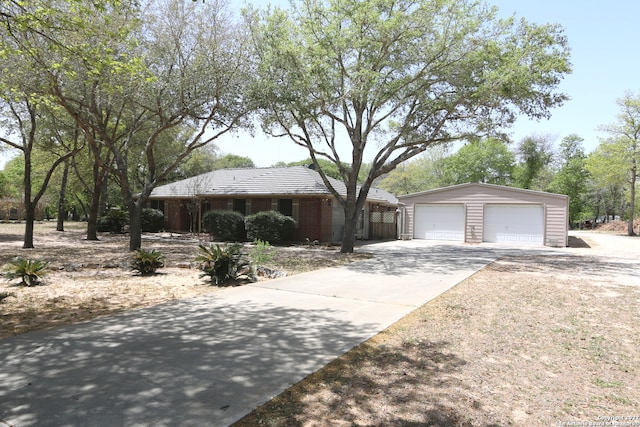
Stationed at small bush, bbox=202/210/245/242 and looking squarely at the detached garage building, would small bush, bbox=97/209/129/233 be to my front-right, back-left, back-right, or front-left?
back-left

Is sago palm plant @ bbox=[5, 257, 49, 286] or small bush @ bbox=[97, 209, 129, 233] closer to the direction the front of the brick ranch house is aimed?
the sago palm plant

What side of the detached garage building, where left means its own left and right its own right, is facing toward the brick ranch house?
right

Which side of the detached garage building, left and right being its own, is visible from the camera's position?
front

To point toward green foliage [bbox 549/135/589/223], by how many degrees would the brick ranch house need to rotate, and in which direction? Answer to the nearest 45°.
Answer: approximately 180°

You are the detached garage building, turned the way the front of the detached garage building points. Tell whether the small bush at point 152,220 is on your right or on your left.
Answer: on your right

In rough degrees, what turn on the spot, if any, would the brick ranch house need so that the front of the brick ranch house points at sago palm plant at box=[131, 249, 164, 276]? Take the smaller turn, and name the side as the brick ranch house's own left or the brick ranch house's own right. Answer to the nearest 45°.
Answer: approximately 45° to the brick ranch house's own left

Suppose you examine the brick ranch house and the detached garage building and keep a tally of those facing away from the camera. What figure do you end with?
0

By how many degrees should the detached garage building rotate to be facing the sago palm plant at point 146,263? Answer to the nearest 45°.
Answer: approximately 45° to its right

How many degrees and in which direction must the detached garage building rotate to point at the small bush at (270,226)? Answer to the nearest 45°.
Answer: approximately 45° to its right

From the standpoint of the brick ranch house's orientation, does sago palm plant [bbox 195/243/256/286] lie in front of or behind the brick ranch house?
in front

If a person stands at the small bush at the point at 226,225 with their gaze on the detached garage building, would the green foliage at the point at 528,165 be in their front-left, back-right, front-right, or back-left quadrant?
front-left

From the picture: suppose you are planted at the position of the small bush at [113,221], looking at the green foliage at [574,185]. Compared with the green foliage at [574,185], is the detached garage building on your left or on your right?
right

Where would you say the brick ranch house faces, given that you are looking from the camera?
facing the viewer and to the left of the viewer
